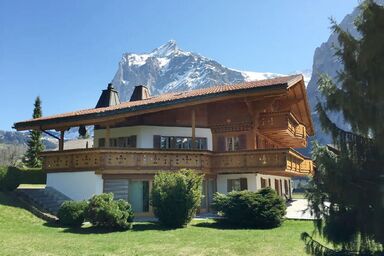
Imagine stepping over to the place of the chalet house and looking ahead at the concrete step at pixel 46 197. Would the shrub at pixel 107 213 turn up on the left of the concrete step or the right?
left
